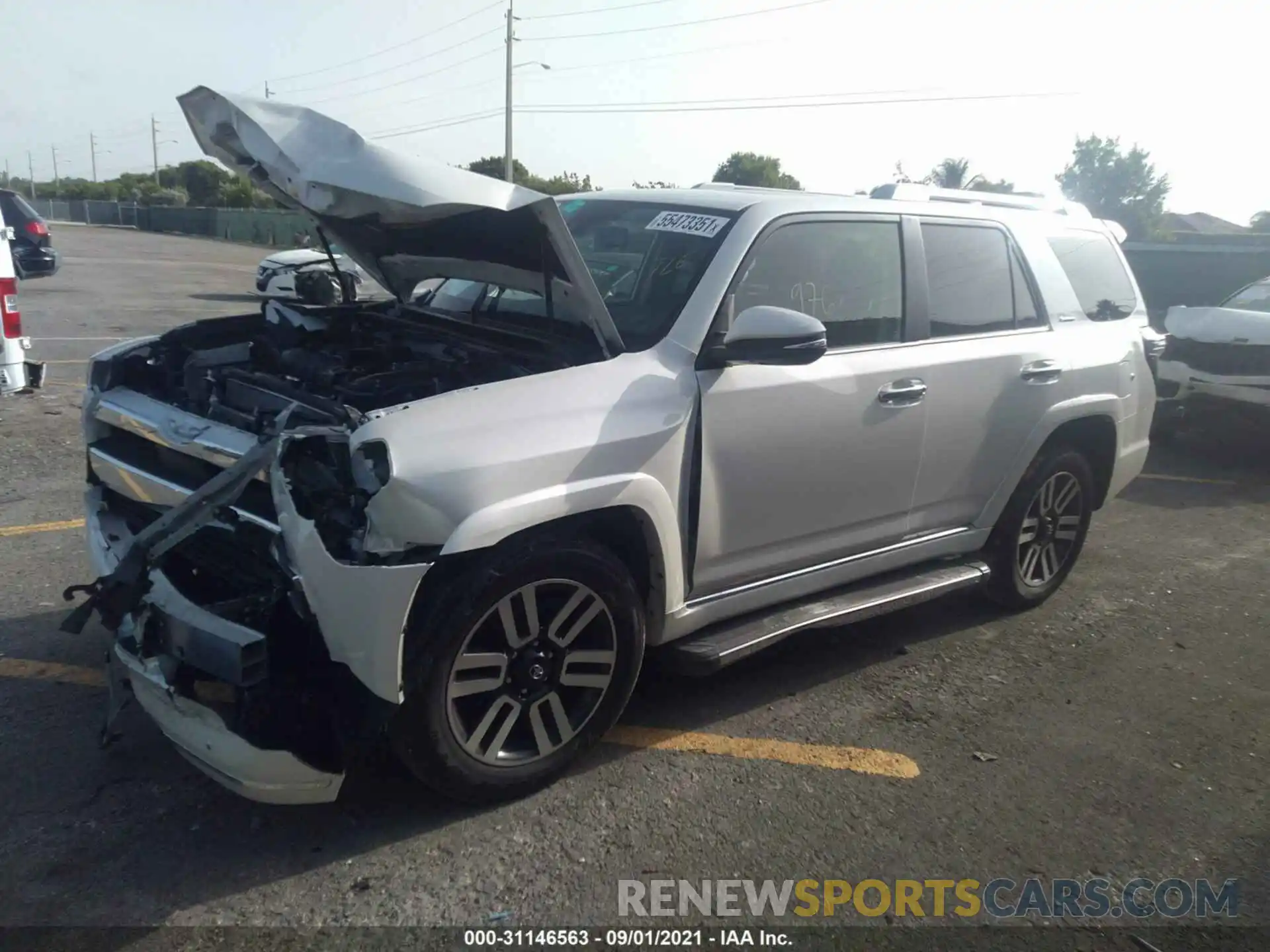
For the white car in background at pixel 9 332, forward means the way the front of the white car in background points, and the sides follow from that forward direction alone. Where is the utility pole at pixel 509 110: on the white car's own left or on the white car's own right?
on the white car's own right

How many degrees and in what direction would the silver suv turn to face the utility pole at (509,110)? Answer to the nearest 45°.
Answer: approximately 135° to its right

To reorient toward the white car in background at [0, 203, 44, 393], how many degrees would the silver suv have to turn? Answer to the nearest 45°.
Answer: approximately 90° to its right
